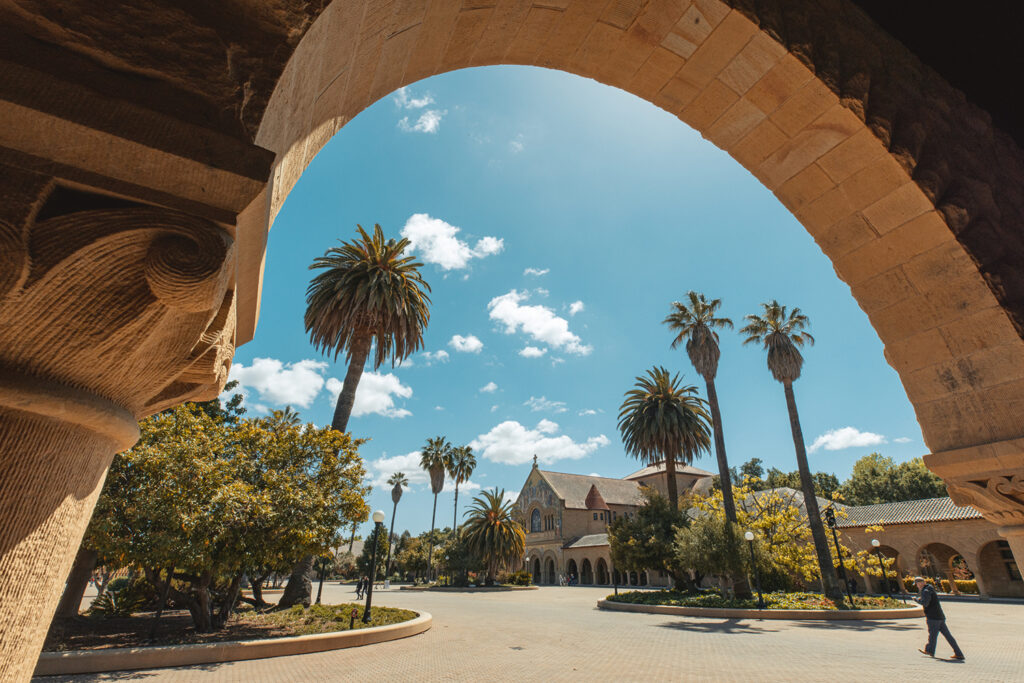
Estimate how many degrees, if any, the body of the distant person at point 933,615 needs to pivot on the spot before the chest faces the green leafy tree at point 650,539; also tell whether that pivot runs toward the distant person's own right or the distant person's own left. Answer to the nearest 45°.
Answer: approximately 45° to the distant person's own right

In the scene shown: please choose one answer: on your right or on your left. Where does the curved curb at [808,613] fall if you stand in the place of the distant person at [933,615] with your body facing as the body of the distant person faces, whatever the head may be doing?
on your right

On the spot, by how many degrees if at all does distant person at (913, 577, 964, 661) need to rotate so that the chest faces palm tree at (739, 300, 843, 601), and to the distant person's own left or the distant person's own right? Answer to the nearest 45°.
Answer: approximately 90° to the distant person's own right

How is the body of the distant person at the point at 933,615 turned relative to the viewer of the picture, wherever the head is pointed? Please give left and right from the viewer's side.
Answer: facing to the left of the viewer

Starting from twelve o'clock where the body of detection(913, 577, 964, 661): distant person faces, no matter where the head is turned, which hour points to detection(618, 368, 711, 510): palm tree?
The palm tree is roughly at 2 o'clock from the distant person.

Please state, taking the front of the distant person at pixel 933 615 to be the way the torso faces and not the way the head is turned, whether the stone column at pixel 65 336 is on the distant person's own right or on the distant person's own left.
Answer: on the distant person's own left

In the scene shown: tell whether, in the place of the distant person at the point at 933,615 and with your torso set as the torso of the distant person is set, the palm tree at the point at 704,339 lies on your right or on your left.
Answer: on your right

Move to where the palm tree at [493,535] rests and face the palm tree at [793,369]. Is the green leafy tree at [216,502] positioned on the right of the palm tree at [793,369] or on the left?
right

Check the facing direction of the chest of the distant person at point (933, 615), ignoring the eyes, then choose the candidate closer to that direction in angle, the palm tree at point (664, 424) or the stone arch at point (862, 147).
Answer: the palm tree
